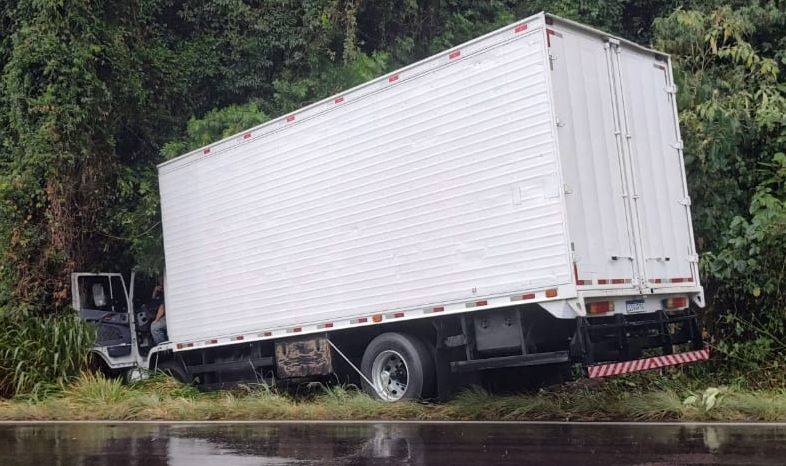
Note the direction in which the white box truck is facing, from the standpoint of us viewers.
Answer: facing away from the viewer and to the left of the viewer
